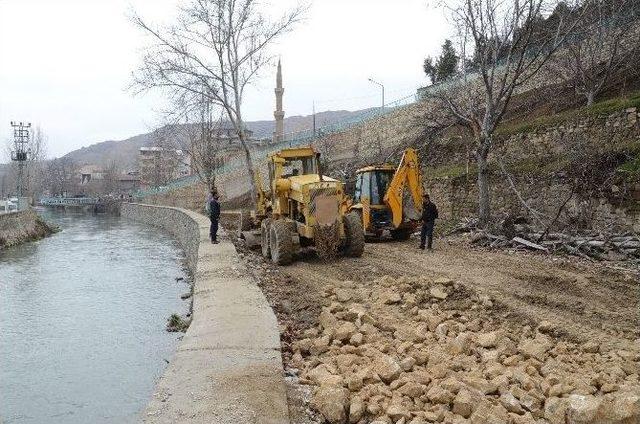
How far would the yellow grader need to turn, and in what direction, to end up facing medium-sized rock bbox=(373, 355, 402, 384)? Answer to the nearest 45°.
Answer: approximately 135° to its left

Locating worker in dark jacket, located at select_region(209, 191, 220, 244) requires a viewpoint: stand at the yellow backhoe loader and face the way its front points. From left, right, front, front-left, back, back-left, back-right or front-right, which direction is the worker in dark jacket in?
front-left

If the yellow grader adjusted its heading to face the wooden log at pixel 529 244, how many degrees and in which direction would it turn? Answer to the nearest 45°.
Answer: approximately 135° to its right

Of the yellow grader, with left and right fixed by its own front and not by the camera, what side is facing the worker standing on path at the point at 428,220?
right

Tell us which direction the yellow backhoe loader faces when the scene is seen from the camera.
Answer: facing away from the viewer and to the left of the viewer

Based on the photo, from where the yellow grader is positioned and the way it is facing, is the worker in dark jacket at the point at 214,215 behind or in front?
in front

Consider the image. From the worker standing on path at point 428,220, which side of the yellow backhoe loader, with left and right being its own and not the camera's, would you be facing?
back

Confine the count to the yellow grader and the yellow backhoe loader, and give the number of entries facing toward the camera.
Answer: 0

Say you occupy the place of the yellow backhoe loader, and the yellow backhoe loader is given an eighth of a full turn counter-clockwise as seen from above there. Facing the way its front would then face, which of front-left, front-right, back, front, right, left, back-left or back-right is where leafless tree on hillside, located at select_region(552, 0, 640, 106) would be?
back-right

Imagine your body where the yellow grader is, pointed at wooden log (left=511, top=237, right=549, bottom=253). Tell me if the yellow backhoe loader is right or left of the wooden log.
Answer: left

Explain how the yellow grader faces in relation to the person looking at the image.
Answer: facing away from the viewer and to the left of the viewer

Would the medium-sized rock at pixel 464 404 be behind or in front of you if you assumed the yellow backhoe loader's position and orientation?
behind
